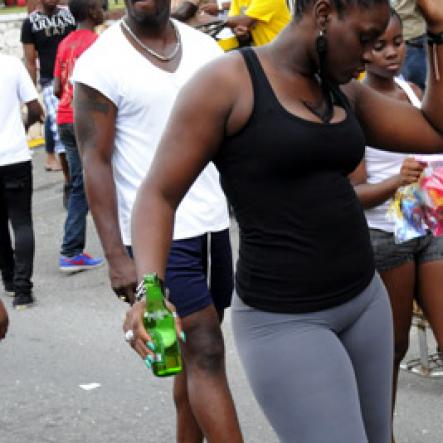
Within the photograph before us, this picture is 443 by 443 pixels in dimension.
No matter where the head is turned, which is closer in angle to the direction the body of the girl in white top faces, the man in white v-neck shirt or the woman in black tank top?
the woman in black tank top

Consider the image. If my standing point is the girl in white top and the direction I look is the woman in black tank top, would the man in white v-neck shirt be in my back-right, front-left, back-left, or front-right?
front-right

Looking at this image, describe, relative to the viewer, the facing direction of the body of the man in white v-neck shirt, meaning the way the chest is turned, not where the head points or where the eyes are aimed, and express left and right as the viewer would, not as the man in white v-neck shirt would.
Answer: facing the viewer and to the right of the viewer

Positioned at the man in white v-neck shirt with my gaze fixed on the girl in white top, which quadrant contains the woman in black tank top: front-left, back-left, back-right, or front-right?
front-right

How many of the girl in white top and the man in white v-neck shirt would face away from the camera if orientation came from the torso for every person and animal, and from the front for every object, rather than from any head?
0

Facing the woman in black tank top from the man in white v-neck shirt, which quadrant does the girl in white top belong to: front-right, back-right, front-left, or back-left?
front-left

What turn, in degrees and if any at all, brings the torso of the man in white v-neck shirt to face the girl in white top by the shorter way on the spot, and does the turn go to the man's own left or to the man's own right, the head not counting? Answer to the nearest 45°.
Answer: approximately 45° to the man's own left

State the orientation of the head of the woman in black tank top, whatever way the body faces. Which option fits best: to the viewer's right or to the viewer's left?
to the viewer's right

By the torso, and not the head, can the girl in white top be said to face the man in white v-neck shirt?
no

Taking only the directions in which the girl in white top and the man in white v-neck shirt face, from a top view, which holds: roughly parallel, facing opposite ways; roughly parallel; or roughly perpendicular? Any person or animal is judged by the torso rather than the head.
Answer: roughly parallel

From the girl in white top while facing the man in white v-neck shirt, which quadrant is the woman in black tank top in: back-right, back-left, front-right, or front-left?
front-left

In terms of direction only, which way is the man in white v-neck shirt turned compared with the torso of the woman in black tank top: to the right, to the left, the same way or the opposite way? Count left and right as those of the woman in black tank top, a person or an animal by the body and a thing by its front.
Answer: the same way

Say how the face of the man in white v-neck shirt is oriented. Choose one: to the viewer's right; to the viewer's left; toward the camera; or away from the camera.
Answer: toward the camera

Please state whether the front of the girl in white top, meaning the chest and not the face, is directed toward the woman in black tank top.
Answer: yes
